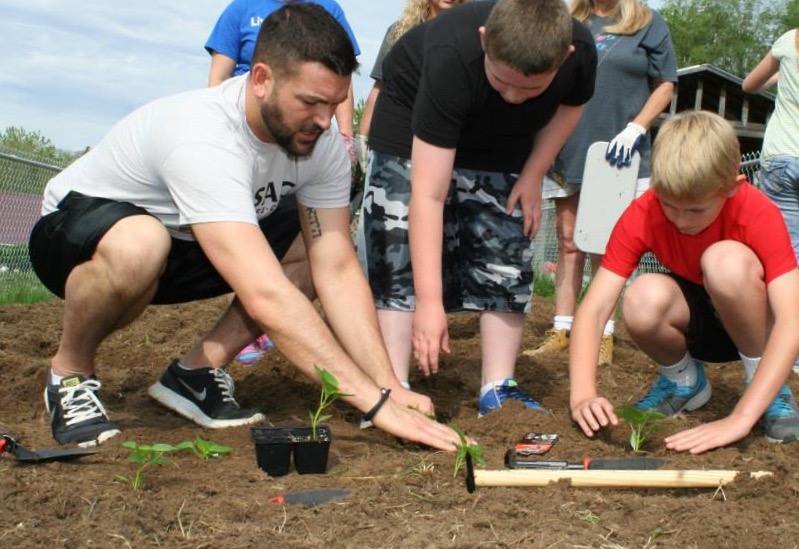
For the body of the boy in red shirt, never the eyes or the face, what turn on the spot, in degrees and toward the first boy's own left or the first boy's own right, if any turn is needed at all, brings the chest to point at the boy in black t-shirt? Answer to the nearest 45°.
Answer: approximately 45° to the first boy's own right

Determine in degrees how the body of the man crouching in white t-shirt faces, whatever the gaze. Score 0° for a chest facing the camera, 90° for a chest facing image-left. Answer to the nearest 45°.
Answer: approximately 315°

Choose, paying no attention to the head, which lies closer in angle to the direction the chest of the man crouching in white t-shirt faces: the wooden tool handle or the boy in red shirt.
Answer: the wooden tool handle

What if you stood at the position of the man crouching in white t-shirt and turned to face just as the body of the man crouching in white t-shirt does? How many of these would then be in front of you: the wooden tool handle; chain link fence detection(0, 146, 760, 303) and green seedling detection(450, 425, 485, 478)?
2

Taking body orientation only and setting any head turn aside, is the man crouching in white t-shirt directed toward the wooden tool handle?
yes

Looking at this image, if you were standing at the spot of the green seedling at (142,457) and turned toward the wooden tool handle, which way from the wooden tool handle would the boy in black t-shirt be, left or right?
left

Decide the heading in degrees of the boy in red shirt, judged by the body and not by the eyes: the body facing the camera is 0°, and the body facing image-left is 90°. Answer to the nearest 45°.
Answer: approximately 45°

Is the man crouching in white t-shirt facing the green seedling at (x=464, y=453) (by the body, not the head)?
yes

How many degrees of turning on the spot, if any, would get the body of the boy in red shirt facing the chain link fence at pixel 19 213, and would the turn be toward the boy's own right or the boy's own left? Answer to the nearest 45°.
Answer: approximately 90° to the boy's own right

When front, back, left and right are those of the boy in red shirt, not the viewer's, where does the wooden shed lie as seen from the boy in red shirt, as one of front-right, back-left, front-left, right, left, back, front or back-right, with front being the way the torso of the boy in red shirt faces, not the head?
back-right
